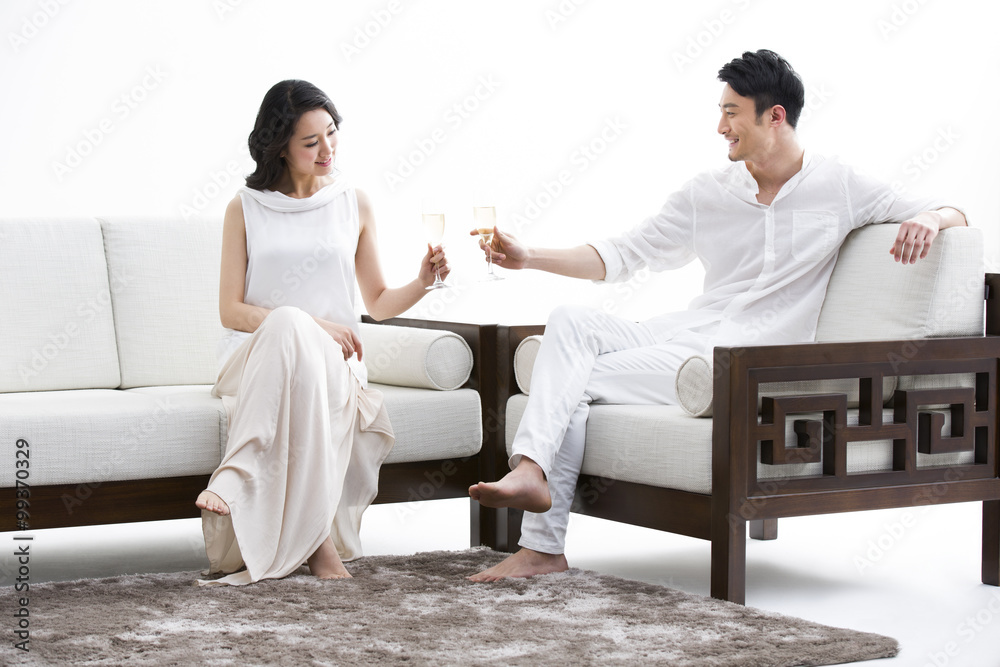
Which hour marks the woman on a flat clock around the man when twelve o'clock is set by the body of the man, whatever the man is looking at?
The woman is roughly at 1 o'clock from the man.

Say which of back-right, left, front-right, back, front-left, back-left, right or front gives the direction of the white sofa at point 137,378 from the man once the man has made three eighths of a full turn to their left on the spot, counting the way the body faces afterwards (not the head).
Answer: back

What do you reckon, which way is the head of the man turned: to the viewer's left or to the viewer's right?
to the viewer's left

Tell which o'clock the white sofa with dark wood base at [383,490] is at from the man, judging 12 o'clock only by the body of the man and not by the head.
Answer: The white sofa with dark wood base is roughly at 1 o'clock from the man.

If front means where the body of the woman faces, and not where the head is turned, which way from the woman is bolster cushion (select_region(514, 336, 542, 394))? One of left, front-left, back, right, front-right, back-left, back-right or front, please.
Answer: left

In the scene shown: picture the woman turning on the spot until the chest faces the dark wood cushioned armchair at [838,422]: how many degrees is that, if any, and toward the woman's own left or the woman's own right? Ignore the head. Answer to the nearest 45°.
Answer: approximately 90° to the woman's own left

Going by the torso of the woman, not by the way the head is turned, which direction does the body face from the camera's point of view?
toward the camera

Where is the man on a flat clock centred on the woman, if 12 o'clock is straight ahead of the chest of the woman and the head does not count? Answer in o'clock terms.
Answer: The man is roughly at 9 o'clock from the woman.

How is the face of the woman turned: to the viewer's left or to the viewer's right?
to the viewer's right
